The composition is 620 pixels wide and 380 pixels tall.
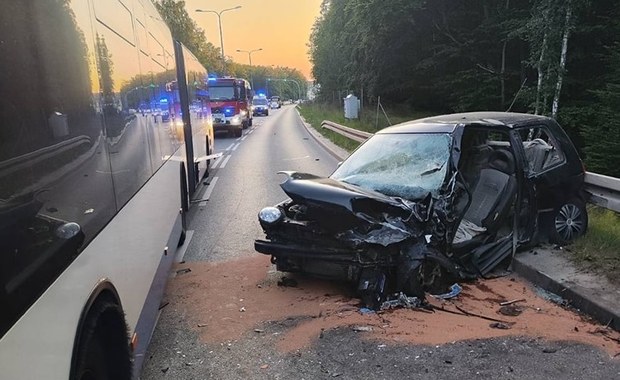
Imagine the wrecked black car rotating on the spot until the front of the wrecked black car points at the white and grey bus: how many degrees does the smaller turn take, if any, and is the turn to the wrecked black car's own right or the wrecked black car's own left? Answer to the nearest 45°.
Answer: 0° — it already faces it

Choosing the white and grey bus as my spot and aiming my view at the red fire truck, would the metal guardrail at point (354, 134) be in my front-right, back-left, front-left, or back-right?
front-right

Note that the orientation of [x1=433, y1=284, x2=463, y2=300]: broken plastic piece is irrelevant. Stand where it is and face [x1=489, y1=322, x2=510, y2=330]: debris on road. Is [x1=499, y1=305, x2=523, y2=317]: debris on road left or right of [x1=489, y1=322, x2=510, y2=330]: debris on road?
left

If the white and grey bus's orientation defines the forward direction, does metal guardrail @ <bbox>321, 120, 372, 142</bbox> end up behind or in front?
behind

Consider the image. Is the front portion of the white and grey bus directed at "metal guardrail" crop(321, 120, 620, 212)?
no

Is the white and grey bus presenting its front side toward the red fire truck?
no

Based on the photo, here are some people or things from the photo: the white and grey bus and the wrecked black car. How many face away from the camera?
0

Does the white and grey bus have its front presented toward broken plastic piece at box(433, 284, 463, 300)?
no

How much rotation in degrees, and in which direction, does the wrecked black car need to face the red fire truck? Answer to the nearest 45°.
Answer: approximately 90° to its right

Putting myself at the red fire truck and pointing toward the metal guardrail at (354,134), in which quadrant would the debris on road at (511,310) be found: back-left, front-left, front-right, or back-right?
front-right

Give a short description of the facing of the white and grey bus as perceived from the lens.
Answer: facing the viewer and to the left of the viewer

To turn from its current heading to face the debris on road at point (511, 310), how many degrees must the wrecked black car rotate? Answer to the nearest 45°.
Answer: approximately 90° to its left

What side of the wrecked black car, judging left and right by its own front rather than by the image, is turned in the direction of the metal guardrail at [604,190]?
back
